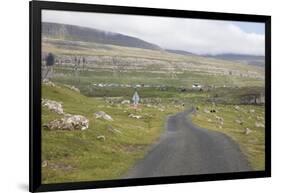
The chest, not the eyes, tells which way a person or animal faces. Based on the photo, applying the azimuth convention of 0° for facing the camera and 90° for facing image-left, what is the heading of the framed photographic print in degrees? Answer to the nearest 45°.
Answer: approximately 315°
